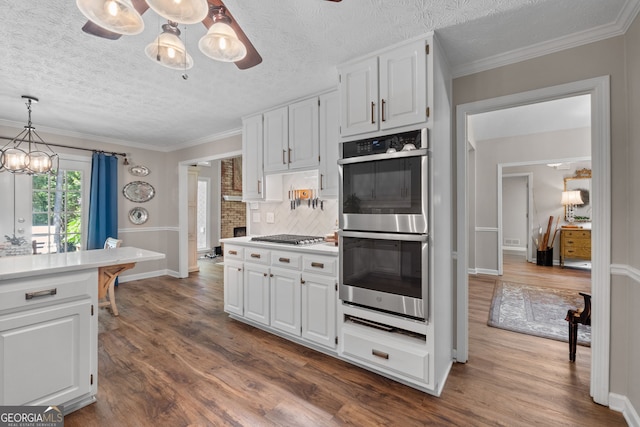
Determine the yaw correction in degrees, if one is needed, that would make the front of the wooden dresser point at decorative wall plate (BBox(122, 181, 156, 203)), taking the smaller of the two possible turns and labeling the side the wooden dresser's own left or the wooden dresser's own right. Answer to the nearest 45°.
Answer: approximately 45° to the wooden dresser's own right

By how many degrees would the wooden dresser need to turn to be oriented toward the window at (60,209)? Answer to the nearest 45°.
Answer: approximately 45° to its right

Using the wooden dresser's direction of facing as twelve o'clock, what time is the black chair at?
The black chair is roughly at 12 o'clock from the wooden dresser.

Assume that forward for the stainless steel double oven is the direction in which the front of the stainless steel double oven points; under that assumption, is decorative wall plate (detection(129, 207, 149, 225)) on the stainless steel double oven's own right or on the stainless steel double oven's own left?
on the stainless steel double oven's own right

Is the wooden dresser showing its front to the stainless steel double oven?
yes

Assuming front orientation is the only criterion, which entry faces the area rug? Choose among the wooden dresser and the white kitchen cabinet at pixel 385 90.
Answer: the wooden dresser
